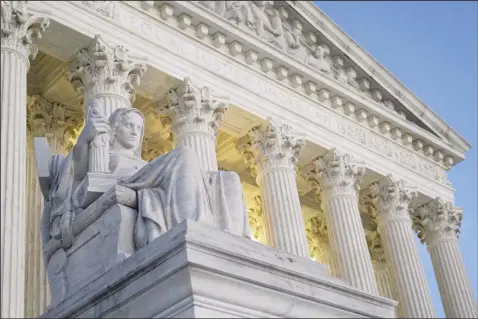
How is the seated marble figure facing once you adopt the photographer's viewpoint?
facing the viewer and to the right of the viewer

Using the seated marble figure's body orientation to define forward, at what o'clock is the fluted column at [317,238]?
The fluted column is roughly at 8 o'clock from the seated marble figure.

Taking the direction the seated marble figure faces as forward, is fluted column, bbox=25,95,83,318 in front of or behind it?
behind

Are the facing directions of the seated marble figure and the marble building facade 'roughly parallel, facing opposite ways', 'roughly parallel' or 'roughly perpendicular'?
roughly parallel

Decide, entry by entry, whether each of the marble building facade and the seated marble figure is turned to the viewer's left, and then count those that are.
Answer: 0

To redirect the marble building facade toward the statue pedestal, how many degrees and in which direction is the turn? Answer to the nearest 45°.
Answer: approximately 45° to its right

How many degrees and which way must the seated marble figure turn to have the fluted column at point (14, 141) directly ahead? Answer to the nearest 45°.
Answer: approximately 180°
